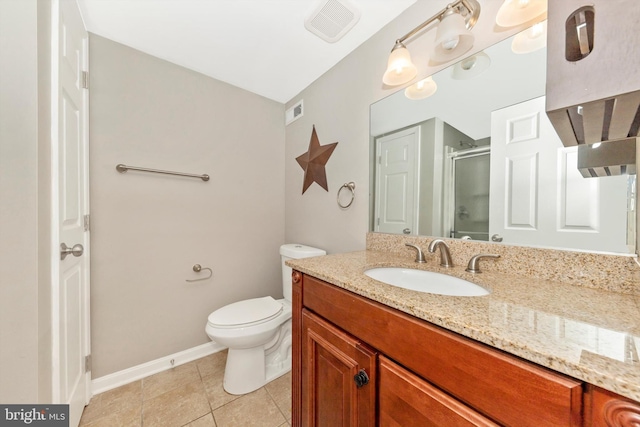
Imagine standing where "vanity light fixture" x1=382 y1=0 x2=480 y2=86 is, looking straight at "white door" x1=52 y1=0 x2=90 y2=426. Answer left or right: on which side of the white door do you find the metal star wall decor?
right

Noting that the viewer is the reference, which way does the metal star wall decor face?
facing the viewer and to the left of the viewer

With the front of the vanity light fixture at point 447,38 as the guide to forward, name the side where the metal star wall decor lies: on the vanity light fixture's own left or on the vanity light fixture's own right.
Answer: on the vanity light fixture's own right

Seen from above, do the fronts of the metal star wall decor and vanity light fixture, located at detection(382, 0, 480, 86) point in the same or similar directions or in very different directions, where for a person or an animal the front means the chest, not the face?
same or similar directions

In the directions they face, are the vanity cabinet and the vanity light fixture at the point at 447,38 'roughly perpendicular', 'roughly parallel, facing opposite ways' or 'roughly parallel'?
roughly parallel

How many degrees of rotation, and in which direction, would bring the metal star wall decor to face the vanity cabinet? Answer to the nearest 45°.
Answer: approximately 45° to its left

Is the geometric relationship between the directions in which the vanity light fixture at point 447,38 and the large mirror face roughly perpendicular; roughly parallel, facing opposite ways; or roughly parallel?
roughly parallel

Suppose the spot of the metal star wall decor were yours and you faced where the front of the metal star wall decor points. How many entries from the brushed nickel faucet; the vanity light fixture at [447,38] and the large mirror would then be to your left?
3

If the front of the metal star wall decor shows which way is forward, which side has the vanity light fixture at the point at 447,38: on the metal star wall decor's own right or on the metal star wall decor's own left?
on the metal star wall decor's own left

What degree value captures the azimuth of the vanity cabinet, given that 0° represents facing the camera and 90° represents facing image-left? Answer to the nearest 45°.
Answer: approximately 45°

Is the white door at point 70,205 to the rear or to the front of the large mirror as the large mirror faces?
to the front
